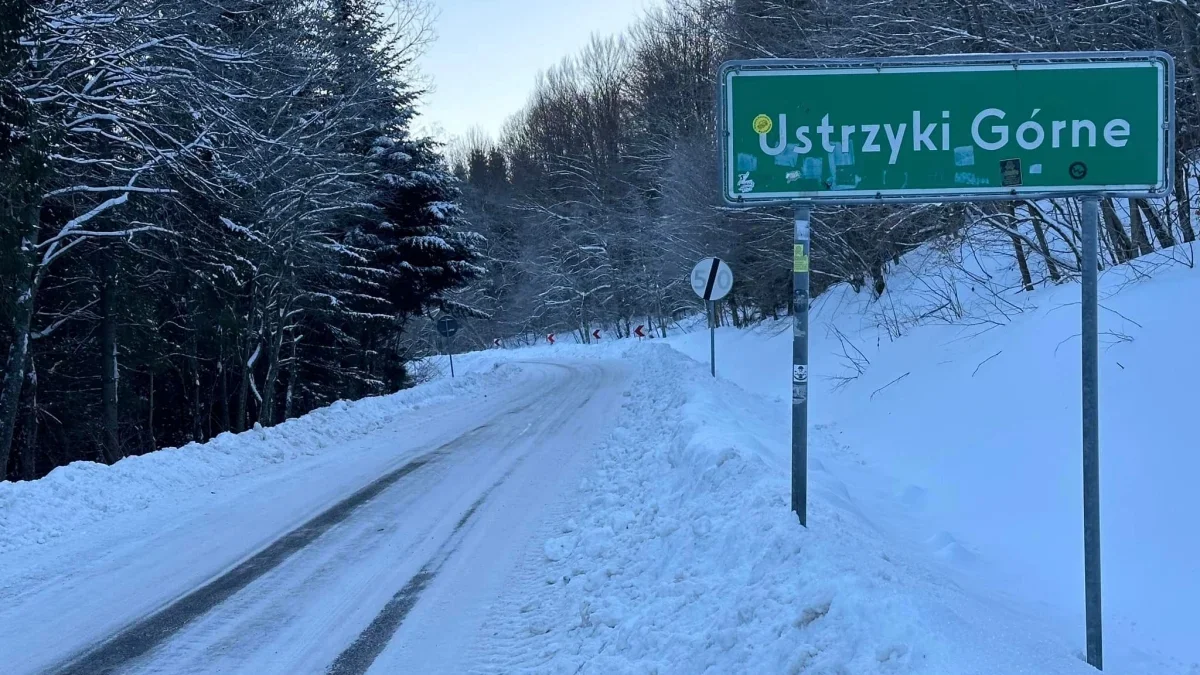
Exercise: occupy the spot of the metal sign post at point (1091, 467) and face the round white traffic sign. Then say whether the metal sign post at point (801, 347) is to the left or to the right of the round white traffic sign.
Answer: left

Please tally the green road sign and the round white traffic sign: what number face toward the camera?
2

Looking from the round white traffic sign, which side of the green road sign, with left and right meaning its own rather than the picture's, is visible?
back

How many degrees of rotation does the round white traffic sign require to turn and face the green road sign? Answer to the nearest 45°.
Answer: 0° — it already faces it

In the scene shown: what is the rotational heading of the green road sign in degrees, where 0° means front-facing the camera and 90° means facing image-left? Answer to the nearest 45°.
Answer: approximately 0°

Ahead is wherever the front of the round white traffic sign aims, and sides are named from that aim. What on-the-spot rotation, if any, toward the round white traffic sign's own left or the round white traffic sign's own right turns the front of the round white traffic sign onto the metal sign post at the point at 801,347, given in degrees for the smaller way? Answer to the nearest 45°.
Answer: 0° — it already faces it

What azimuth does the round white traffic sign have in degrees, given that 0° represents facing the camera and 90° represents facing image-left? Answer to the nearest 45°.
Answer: approximately 0°
